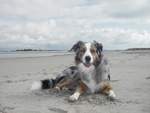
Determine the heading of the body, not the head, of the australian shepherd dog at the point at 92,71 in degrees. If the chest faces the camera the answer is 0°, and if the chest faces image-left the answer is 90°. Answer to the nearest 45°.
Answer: approximately 0°
